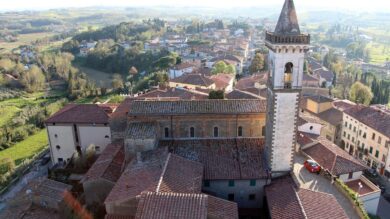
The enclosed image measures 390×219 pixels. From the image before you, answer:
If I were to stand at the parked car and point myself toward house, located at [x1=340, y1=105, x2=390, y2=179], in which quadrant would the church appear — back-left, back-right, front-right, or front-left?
back-left

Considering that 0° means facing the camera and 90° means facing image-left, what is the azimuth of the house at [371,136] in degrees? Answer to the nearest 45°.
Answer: approximately 45°

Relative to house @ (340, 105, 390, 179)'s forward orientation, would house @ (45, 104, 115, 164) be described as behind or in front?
in front

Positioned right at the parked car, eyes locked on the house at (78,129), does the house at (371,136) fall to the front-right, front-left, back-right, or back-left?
back-right
